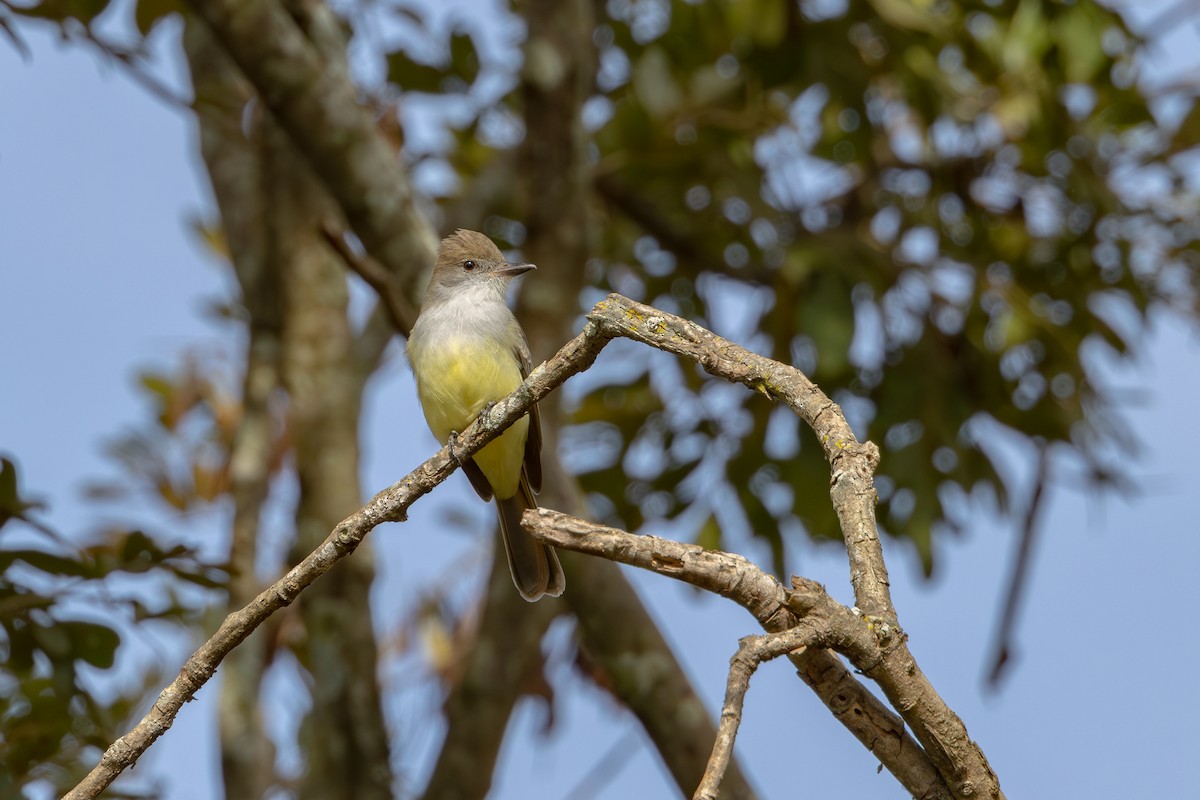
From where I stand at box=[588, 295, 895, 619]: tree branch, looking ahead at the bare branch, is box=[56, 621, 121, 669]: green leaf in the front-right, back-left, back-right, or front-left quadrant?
front-left

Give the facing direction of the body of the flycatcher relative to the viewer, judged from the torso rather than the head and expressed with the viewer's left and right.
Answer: facing the viewer

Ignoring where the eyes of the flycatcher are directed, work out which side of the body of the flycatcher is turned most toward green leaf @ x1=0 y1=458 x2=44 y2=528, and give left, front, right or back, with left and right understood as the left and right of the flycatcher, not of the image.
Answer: right
